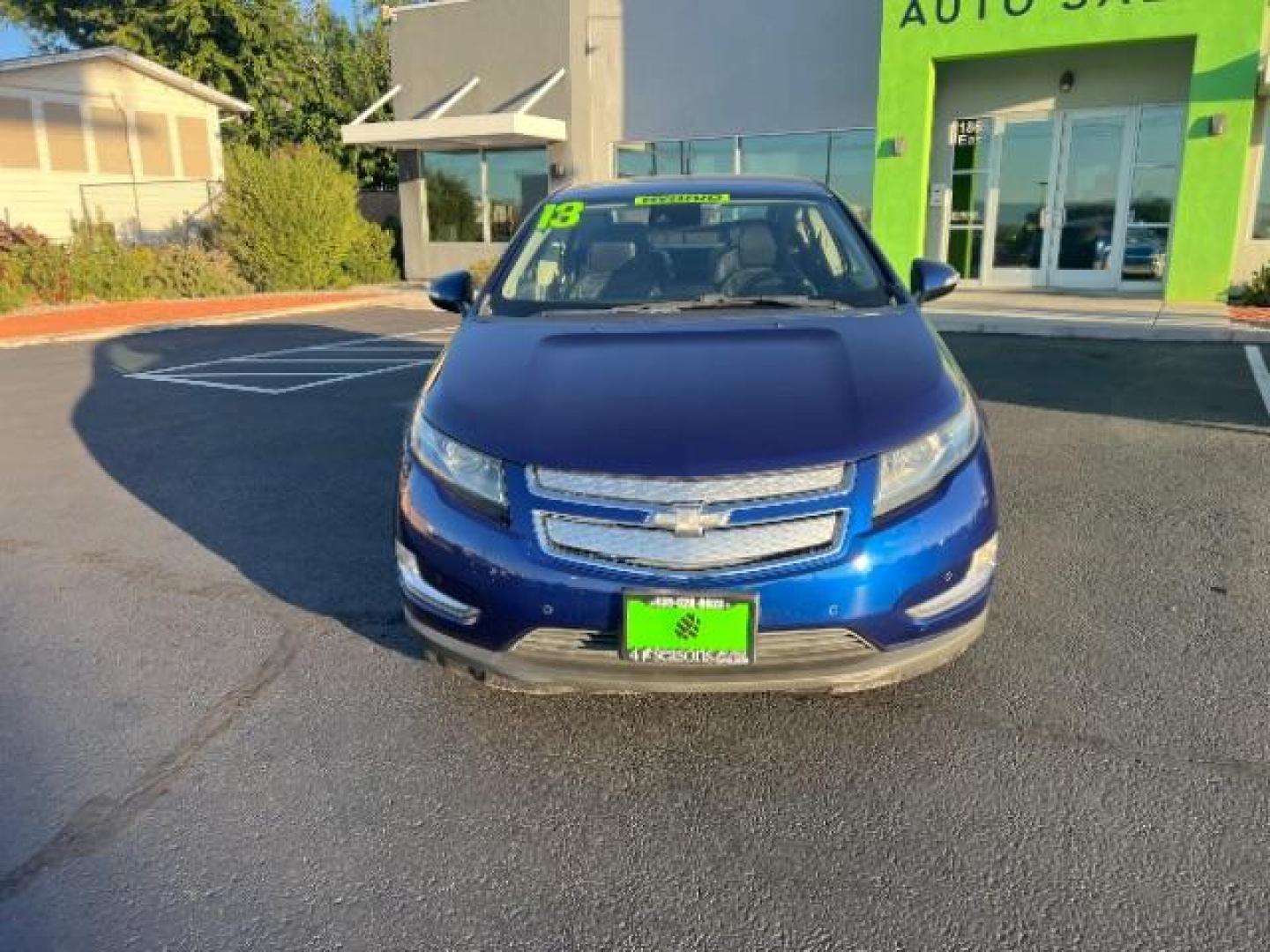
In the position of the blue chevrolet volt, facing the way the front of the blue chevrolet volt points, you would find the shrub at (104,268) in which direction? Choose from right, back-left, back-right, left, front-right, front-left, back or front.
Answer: back-right

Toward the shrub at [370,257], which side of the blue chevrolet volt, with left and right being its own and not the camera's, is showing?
back

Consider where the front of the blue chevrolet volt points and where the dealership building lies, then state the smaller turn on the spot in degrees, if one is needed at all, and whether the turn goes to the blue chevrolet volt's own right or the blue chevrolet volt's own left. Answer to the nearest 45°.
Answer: approximately 180°

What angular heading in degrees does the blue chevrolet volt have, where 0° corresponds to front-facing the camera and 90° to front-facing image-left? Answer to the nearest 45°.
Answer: approximately 0°

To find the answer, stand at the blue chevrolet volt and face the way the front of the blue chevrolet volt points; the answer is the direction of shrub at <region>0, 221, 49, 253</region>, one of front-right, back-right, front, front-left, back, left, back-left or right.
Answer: back-right

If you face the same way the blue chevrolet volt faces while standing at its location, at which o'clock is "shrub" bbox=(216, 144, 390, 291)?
The shrub is roughly at 5 o'clock from the blue chevrolet volt.

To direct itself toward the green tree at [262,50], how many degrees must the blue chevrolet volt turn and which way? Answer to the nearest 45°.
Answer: approximately 135° to its right

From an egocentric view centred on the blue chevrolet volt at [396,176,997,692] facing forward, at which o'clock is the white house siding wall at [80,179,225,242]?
The white house siding wall is roughly at 5 o'clock from the blue chevrolet volt.

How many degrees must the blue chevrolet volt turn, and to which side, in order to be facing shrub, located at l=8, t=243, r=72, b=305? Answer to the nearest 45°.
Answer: approximately 135° to its right

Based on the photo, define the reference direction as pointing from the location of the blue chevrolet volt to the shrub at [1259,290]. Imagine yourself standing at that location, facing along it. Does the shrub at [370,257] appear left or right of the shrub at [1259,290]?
left
